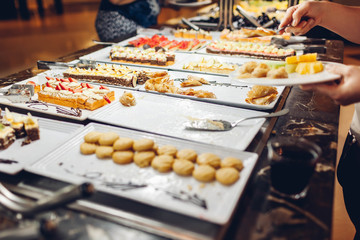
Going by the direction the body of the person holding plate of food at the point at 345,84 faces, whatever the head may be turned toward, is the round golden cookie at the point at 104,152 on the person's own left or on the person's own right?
on the person's own left

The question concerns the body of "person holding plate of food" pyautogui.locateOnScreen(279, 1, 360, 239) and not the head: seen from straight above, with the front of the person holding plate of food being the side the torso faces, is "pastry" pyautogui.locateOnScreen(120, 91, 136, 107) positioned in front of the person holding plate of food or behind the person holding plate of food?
in front

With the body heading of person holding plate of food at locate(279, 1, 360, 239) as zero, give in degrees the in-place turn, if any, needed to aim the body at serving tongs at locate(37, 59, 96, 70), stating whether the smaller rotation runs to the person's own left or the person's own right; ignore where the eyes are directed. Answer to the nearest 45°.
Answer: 0° — they already face it

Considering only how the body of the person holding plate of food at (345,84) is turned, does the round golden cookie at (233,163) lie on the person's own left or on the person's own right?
on the person's own left

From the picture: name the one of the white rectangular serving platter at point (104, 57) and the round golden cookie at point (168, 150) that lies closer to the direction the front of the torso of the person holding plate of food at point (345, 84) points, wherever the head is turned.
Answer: the white rectangular serving platter

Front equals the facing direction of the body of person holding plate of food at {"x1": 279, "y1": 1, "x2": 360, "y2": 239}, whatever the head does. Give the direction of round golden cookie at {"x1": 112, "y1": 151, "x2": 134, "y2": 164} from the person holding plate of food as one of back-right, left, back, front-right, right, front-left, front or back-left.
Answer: front-left

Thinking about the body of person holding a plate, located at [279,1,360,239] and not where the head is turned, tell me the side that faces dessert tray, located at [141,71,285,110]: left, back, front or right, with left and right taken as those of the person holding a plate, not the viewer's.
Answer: front

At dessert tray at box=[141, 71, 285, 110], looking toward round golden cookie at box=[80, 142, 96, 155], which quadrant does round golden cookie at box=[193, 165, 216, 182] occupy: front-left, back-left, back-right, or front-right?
front-left

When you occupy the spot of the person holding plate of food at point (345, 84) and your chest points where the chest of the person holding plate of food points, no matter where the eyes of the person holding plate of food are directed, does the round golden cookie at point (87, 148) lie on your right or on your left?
on your left

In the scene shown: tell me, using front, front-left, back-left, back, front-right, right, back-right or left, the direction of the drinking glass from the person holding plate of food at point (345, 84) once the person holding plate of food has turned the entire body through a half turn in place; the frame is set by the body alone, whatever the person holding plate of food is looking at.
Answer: right

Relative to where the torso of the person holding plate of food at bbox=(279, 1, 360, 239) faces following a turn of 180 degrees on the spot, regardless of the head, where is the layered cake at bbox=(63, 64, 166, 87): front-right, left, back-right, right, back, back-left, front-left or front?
back

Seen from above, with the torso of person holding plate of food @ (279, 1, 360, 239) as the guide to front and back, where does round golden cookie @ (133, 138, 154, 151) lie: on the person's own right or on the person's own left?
on the person's own left

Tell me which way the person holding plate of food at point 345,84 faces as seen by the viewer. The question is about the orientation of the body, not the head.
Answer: to the viewer's left
